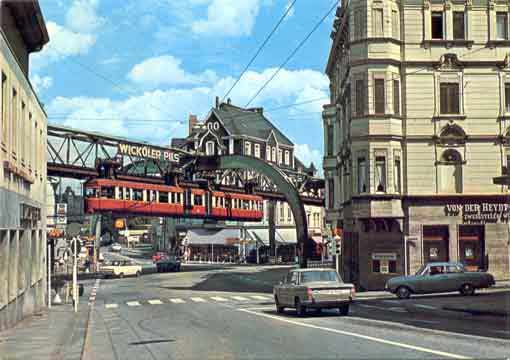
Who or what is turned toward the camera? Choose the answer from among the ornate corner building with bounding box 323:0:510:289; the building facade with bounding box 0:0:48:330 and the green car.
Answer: the ornate corner building

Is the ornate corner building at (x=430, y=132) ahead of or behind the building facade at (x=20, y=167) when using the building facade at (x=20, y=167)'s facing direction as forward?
ahead

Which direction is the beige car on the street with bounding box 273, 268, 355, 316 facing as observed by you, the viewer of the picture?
facing away from the viewer and to the left of the viewer

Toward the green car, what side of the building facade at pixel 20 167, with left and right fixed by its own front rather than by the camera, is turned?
front

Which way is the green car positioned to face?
to the viewer's left

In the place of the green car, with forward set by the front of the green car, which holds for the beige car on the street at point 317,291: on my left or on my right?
on my left

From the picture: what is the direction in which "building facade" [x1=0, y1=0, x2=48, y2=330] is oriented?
to the viewer's right

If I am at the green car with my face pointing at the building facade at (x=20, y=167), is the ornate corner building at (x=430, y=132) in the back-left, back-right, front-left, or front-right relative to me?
back-right

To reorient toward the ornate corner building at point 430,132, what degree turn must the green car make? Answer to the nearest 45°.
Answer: approximately 90° to its right

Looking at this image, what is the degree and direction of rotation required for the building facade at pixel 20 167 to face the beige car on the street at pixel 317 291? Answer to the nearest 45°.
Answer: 0° — it already faces it

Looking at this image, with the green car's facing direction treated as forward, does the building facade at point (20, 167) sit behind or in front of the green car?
in front

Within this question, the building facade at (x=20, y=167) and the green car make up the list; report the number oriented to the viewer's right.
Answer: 1
